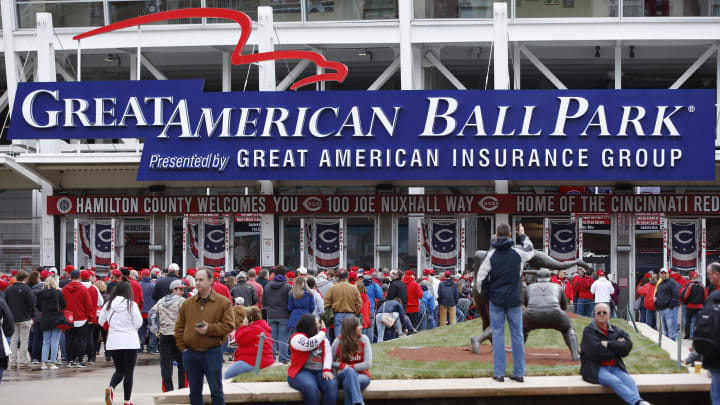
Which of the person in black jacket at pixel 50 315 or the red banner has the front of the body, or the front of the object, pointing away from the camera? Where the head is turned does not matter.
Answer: the person in black jacket

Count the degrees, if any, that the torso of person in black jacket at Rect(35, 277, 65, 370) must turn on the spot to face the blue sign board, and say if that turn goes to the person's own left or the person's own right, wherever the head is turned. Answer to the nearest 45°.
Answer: approximately 45° to the person's own right

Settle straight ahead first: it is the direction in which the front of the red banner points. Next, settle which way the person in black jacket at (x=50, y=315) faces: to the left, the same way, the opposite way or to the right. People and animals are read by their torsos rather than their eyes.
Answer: the opposite way

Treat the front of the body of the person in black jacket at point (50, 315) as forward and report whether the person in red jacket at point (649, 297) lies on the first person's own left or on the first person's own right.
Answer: on the first person's own right

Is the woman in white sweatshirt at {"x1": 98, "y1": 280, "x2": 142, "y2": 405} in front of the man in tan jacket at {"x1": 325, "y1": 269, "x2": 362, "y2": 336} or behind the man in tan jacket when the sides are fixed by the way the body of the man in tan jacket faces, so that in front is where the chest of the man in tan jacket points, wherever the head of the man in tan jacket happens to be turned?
behind

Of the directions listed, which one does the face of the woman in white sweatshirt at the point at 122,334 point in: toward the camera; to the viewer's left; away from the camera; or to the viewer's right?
away from the camera

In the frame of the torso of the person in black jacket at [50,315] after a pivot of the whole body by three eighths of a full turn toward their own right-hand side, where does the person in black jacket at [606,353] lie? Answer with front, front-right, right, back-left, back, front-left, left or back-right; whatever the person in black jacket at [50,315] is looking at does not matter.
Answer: front

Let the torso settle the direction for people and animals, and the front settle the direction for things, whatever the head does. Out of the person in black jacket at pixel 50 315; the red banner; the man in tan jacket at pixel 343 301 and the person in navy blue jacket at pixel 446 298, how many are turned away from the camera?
3

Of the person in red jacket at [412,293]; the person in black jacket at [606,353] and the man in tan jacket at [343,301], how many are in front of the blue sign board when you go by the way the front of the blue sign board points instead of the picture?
3

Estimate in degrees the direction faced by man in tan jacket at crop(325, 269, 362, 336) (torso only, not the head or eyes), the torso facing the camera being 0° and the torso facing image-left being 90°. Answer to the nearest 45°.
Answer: approximately 180°

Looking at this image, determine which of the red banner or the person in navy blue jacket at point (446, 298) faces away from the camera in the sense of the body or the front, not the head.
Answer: the person in navy blue jacket

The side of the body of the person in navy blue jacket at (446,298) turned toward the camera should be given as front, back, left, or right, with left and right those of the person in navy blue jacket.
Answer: back
